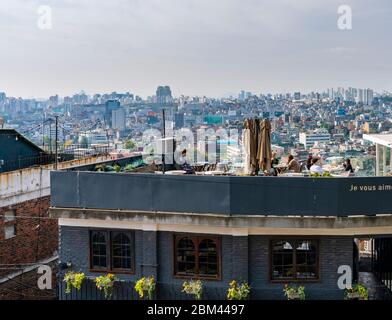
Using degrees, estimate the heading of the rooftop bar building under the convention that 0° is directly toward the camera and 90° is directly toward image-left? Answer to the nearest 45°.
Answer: approximately 0°

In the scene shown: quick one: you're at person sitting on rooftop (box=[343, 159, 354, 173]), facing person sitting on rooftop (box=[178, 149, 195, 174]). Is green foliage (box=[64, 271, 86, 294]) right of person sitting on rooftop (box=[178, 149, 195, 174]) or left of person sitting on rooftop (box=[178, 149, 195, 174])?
left

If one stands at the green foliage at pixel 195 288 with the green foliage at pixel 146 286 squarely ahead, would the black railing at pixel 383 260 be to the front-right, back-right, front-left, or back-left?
back-right

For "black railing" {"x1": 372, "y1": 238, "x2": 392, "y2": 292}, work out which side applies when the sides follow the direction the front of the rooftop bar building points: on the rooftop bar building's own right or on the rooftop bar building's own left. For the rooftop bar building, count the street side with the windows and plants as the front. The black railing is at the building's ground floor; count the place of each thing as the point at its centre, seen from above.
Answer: on the rooftop bar building's own left
